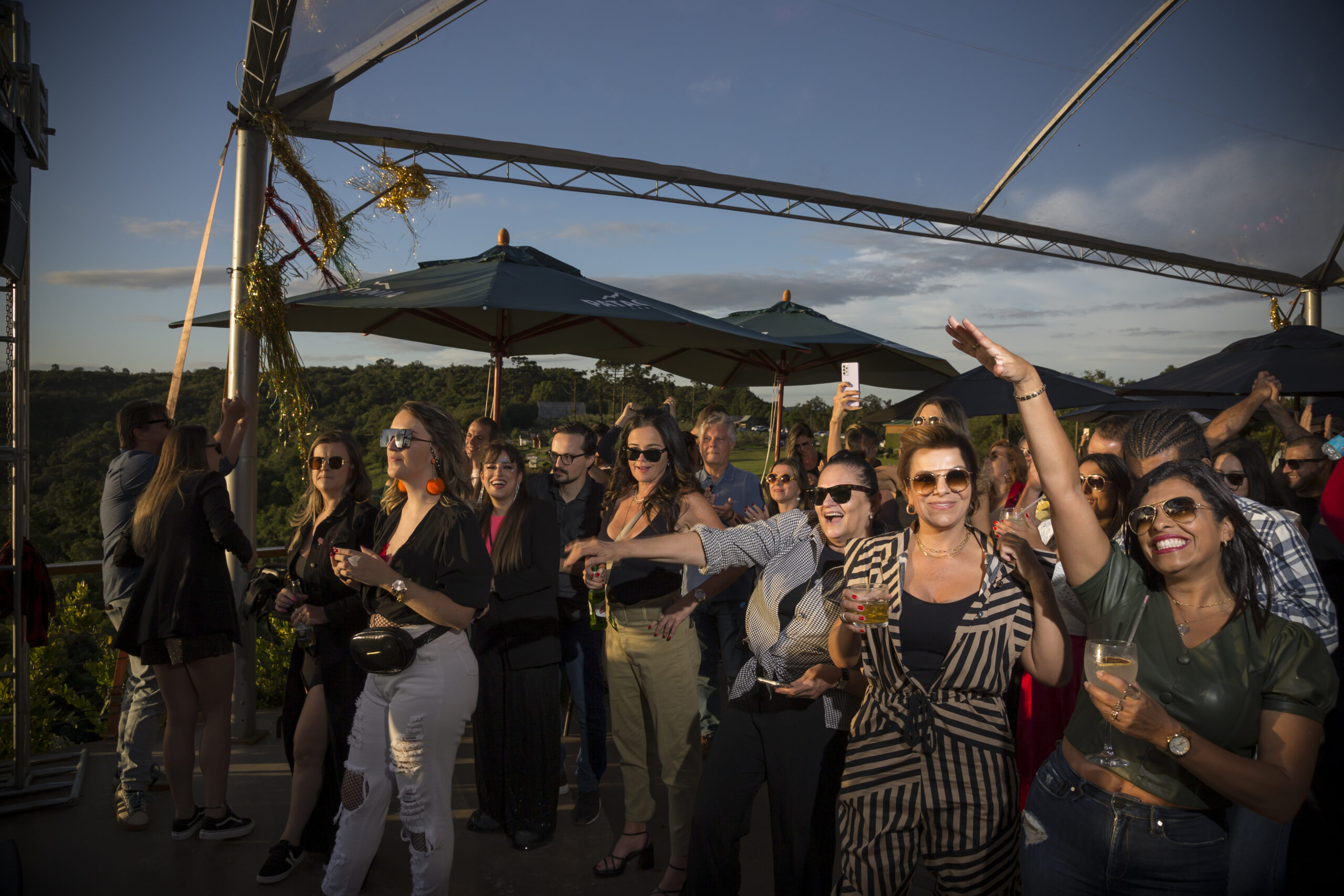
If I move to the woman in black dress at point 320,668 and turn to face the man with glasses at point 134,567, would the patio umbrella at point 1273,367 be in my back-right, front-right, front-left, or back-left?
back-right

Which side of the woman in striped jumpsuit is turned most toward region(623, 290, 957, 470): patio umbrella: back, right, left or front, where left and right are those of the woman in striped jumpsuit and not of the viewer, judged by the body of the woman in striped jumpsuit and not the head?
back

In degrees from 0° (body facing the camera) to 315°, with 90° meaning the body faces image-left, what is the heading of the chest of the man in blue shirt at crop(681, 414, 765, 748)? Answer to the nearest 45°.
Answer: approximately 45°

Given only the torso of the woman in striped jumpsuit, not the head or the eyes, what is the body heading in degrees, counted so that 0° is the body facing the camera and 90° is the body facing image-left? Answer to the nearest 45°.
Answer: approximately 0°

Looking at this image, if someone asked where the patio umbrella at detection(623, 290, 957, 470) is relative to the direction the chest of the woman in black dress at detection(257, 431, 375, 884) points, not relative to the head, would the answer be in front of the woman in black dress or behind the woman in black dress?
behind

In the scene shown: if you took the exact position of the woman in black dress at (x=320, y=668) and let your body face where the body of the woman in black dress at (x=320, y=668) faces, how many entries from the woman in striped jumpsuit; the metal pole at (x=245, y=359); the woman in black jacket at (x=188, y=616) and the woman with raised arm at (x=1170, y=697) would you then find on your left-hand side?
2

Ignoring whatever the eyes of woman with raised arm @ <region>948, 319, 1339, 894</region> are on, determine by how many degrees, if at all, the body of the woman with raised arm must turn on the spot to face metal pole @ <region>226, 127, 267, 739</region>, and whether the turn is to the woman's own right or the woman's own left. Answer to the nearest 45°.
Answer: approximately 45° to the woman's own right

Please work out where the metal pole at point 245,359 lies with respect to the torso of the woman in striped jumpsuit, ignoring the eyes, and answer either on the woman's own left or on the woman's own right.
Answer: on the woman's own right

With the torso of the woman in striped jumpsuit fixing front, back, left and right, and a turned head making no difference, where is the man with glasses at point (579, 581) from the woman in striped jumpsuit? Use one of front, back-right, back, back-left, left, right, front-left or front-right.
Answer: back-right

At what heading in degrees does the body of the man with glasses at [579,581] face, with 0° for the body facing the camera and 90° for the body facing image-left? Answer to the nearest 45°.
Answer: approximately 45°
